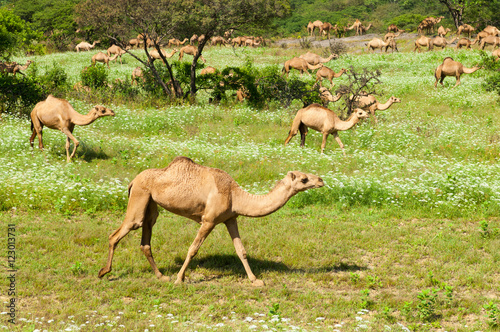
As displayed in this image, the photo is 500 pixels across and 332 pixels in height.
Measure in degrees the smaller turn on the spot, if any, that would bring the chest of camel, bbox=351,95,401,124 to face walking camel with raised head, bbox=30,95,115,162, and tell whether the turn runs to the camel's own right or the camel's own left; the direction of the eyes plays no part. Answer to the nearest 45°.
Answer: approximately 135° to the camel's own right

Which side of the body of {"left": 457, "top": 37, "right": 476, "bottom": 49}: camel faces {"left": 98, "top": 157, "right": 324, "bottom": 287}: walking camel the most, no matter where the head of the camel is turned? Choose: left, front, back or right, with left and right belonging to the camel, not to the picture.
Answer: right

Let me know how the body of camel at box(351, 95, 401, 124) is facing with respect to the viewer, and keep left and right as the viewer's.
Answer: facing to the right of the viewer

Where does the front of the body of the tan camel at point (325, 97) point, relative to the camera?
to the viewer's right

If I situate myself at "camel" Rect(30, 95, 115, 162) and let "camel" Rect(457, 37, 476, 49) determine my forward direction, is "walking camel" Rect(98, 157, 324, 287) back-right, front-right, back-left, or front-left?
back-right

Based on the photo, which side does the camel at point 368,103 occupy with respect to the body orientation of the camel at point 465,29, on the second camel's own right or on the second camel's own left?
on the second camel's own right

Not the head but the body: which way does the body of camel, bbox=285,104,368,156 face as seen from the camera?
to the viewer's right

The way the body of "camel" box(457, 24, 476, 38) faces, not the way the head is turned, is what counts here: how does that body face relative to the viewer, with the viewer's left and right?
facing to the right of the viewer

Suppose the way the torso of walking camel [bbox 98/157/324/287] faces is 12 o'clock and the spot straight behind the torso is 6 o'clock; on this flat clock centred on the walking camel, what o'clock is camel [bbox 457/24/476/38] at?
The camel is roughly at 10 o'clock from the walking camel.

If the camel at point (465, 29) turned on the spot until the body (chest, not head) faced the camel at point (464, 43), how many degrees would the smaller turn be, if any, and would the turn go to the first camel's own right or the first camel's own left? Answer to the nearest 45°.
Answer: approximately 90° to the first camel's own right

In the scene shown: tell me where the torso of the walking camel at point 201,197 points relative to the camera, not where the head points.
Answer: to the viewer's right
